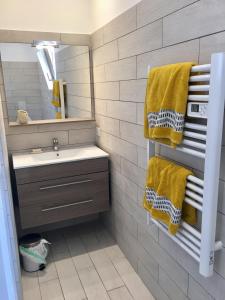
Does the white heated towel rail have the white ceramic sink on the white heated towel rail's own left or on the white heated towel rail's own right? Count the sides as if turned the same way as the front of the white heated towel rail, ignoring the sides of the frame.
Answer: on the white heated towel rail's own right

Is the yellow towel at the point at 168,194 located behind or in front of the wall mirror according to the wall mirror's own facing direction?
in front

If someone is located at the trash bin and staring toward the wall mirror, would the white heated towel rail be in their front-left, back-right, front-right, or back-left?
back-right

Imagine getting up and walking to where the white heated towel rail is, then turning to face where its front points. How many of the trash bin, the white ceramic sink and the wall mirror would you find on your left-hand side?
0

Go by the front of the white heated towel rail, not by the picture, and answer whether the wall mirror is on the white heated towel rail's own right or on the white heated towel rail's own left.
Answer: on the white heated towel rail's own right

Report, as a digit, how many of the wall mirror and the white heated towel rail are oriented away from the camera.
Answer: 0

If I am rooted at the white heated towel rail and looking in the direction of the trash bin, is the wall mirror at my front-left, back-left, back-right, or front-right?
front-right

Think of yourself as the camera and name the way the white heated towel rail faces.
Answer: facing the viewer and to the left of the viewer

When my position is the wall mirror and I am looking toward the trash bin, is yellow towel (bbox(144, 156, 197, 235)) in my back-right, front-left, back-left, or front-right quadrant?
front-left

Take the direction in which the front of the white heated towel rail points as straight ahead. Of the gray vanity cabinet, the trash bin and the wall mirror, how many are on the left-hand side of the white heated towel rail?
0

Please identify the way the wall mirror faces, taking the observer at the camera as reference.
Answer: facing the viewer

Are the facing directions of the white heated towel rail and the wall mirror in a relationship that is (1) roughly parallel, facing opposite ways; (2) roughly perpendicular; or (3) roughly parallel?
roughly perpendicular
